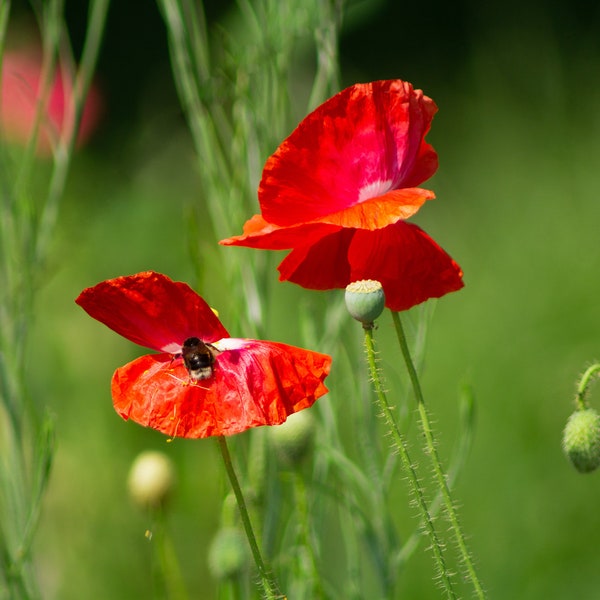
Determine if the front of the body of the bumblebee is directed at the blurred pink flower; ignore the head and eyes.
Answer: yes

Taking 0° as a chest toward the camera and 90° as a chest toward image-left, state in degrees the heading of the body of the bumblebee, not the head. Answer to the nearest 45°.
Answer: approximately 180°
